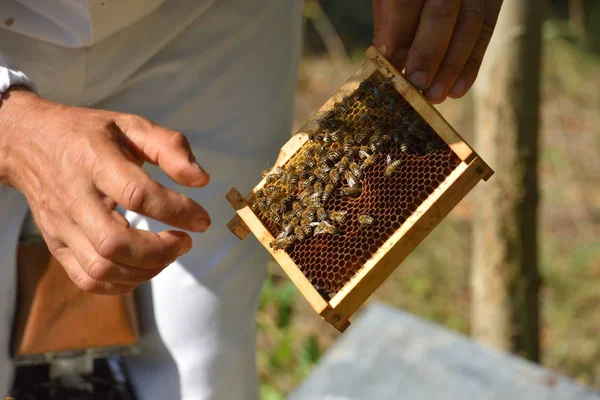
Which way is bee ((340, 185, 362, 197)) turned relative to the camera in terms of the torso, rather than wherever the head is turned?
to the viewer's left
